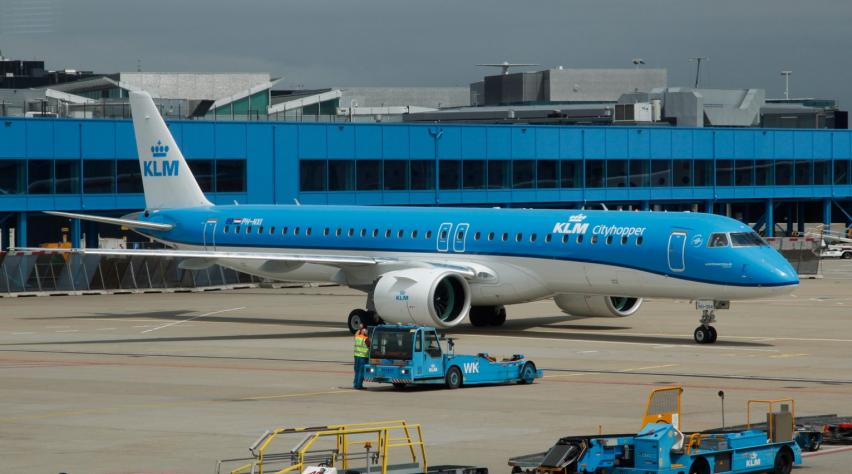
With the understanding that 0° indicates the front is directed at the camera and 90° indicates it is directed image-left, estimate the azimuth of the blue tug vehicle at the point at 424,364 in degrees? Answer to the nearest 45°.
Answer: approximately 45°

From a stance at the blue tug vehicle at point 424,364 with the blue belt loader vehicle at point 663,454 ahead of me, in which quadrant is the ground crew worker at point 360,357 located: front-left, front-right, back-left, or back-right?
back-right

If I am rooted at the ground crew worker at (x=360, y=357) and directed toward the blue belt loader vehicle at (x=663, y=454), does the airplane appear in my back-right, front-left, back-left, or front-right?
back-left

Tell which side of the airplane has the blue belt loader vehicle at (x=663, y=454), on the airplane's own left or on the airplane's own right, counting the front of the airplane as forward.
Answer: on the airplane's own right

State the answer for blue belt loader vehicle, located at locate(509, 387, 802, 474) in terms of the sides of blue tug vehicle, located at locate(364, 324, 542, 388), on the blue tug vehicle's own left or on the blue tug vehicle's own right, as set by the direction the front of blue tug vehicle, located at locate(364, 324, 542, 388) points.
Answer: on the blue tug vehicle's own left

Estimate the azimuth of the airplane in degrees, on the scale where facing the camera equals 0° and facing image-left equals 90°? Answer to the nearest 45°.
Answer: approximately 315°

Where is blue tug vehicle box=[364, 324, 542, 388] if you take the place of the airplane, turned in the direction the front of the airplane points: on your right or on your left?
on your right

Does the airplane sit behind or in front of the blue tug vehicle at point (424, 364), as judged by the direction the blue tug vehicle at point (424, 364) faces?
behind

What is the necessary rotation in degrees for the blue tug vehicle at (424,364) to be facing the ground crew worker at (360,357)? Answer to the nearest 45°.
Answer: approximately 45° to its right

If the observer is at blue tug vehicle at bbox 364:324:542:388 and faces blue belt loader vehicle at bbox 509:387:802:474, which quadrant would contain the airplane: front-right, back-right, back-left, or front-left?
back-left
